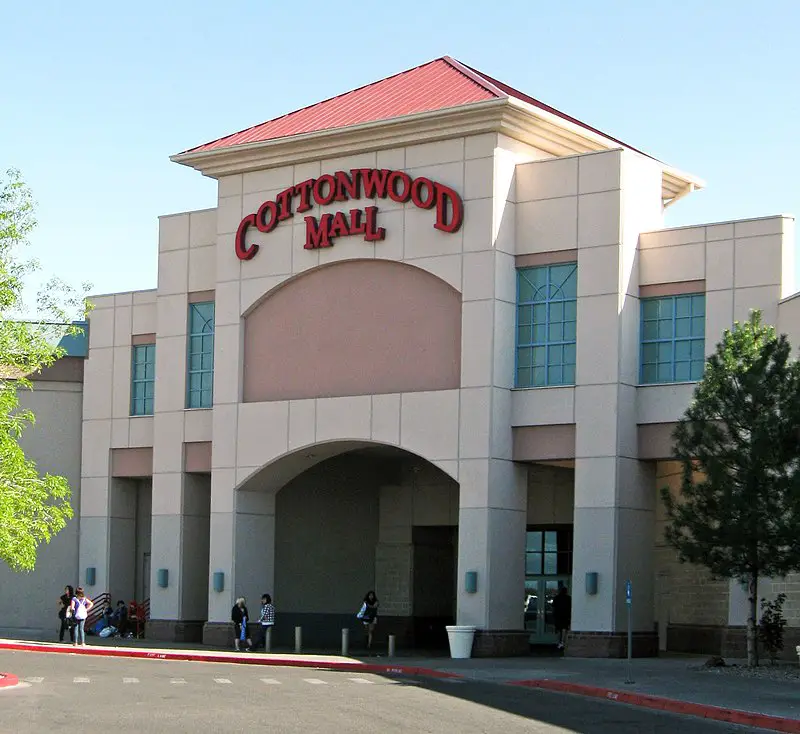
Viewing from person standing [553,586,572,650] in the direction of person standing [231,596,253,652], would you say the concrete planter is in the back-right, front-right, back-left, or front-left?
front-left

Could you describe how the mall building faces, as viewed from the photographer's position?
facing the viewer and to the left of the viewer

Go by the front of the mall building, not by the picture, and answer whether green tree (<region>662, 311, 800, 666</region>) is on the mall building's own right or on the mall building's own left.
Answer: on the mall building's own left
